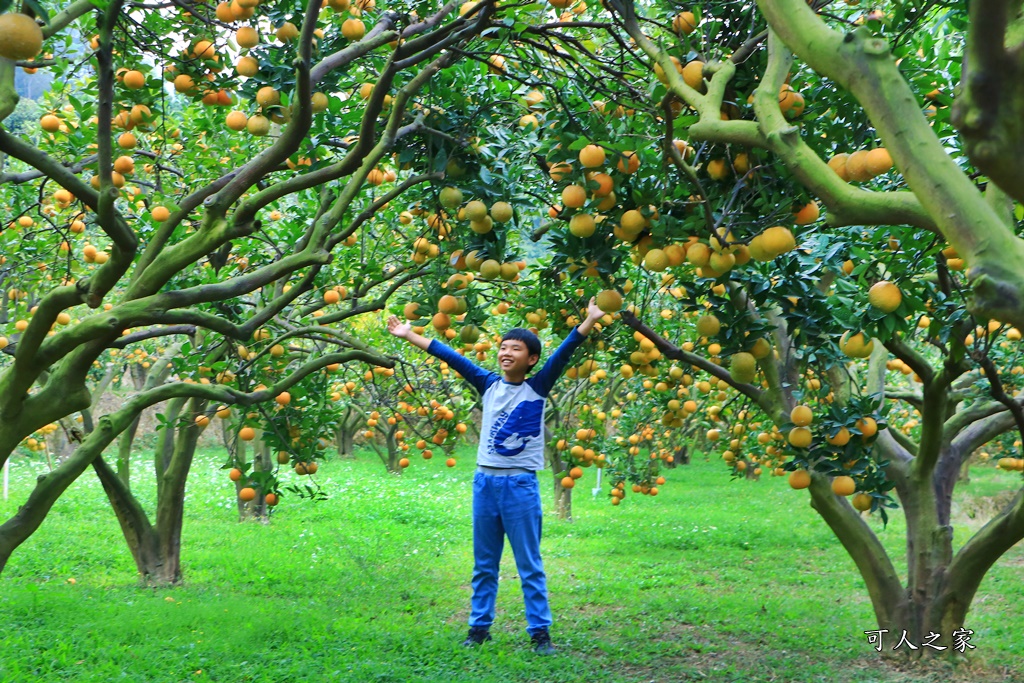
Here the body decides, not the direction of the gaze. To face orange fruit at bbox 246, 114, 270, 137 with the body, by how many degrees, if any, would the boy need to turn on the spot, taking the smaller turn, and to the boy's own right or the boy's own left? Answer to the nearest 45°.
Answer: approximately 45° to the boy's own right

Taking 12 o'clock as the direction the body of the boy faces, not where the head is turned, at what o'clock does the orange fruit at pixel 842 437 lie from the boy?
The orange fruit is roughly at 10 o'clock from the boy.

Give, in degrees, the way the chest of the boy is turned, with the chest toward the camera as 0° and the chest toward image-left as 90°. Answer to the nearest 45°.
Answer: approximately 0°
